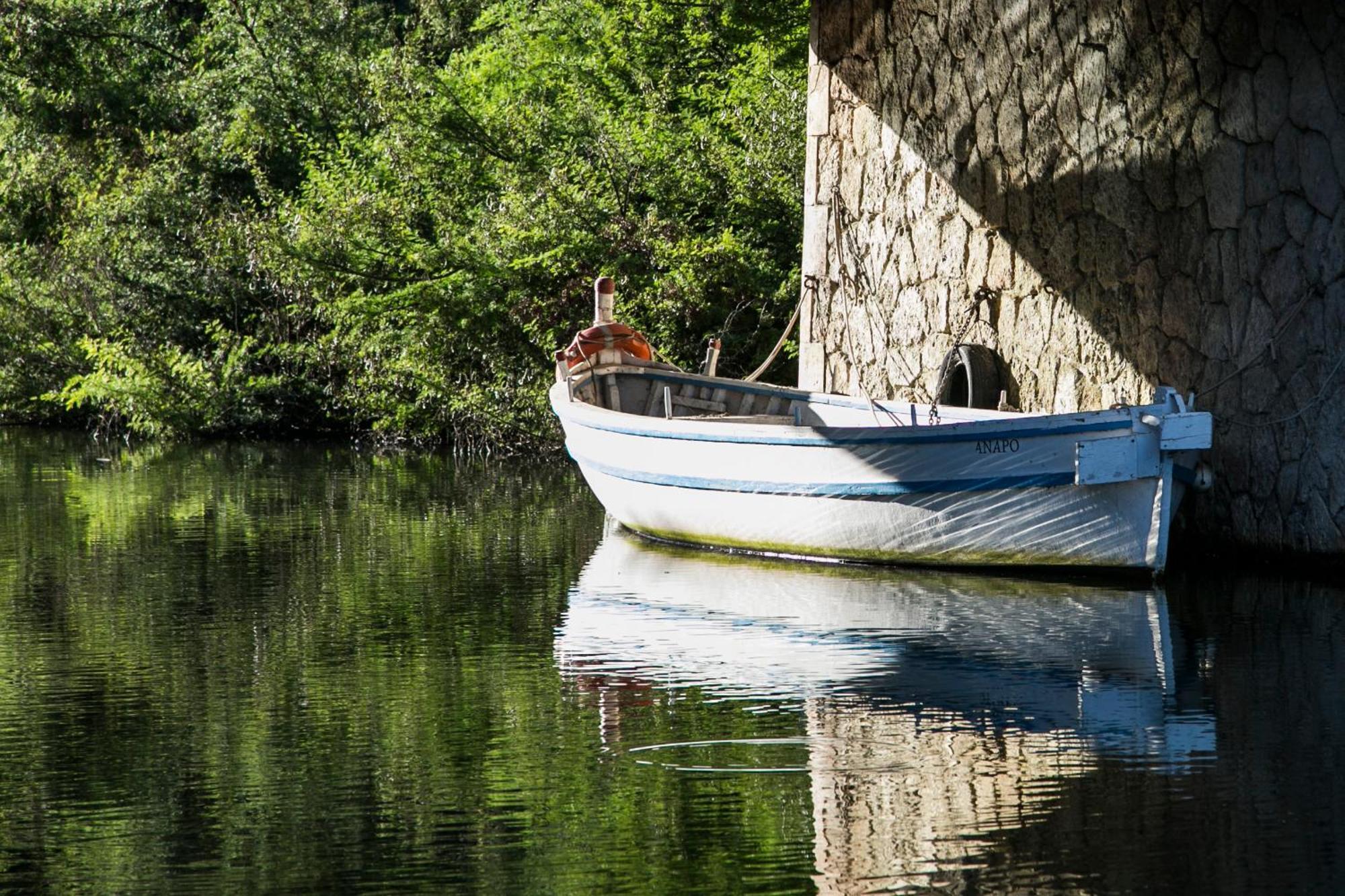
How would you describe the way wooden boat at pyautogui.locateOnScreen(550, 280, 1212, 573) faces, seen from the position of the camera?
facing away from the viewer and to the left of the viewer

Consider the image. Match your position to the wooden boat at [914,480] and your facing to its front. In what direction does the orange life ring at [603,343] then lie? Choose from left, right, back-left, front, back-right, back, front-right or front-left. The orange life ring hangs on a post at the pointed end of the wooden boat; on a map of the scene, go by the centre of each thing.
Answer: front
